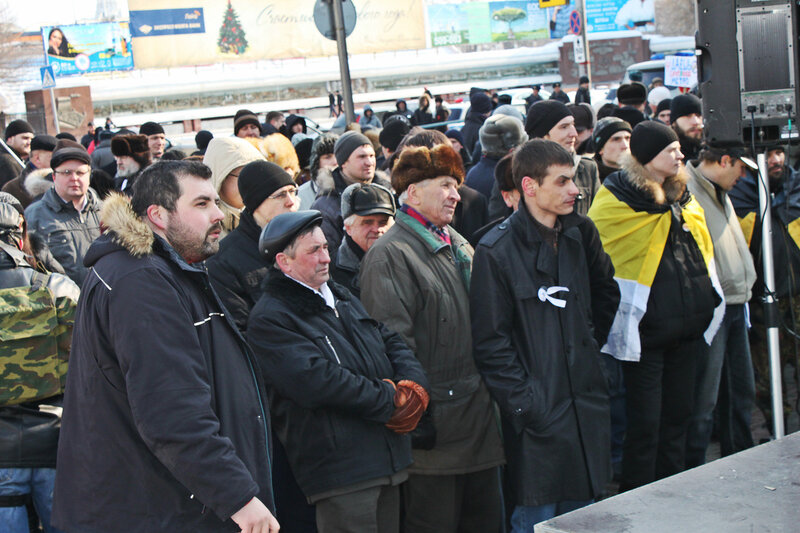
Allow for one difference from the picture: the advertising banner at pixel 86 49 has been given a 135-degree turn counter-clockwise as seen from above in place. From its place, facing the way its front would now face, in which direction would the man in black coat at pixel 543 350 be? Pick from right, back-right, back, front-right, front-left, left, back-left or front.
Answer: back-right

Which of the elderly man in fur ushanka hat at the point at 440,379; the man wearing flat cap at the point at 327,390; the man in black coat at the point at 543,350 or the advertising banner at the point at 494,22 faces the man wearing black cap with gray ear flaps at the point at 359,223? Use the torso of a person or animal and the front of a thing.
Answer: the advertising banner

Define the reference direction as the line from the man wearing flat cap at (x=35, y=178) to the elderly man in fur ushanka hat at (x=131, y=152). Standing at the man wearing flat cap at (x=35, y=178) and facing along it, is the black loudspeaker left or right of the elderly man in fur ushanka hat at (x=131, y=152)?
right

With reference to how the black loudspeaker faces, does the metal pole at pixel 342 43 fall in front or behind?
in front

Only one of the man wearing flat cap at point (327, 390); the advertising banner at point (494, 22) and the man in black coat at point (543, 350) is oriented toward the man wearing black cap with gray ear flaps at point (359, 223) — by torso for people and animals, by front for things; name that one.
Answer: the advertising banner

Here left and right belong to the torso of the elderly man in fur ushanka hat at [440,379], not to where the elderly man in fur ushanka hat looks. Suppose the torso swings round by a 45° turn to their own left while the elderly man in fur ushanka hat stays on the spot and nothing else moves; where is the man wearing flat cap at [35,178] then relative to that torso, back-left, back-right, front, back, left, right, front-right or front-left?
back-left

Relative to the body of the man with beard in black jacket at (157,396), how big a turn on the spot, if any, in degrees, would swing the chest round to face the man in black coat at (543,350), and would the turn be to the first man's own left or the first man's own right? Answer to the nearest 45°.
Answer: approximately 45° to the first man's own left

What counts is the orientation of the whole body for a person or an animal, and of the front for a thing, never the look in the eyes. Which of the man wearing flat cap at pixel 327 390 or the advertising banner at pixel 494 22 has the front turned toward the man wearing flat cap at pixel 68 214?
the advertising banner

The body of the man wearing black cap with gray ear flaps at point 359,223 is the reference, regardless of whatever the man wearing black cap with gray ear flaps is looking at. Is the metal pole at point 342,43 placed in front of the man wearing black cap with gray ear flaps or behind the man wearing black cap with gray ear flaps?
behind

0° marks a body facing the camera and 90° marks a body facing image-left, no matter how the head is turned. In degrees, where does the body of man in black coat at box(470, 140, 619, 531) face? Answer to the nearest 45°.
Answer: approximately 315°

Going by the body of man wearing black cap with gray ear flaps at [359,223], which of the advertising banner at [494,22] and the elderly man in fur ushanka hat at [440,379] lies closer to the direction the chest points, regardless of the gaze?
the elderly man in fur ushanka hat

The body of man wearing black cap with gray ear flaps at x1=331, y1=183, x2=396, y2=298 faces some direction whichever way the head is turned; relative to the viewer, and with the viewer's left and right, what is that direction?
facing the viewer and to the right of the viewer

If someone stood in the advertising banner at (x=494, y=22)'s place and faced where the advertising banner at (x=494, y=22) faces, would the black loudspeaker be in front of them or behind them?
in front

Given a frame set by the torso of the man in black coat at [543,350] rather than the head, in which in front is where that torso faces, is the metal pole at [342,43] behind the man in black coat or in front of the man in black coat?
behind

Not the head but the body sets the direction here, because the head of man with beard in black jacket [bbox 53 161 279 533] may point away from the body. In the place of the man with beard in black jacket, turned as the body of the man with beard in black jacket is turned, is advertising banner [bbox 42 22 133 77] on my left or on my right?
on my left
